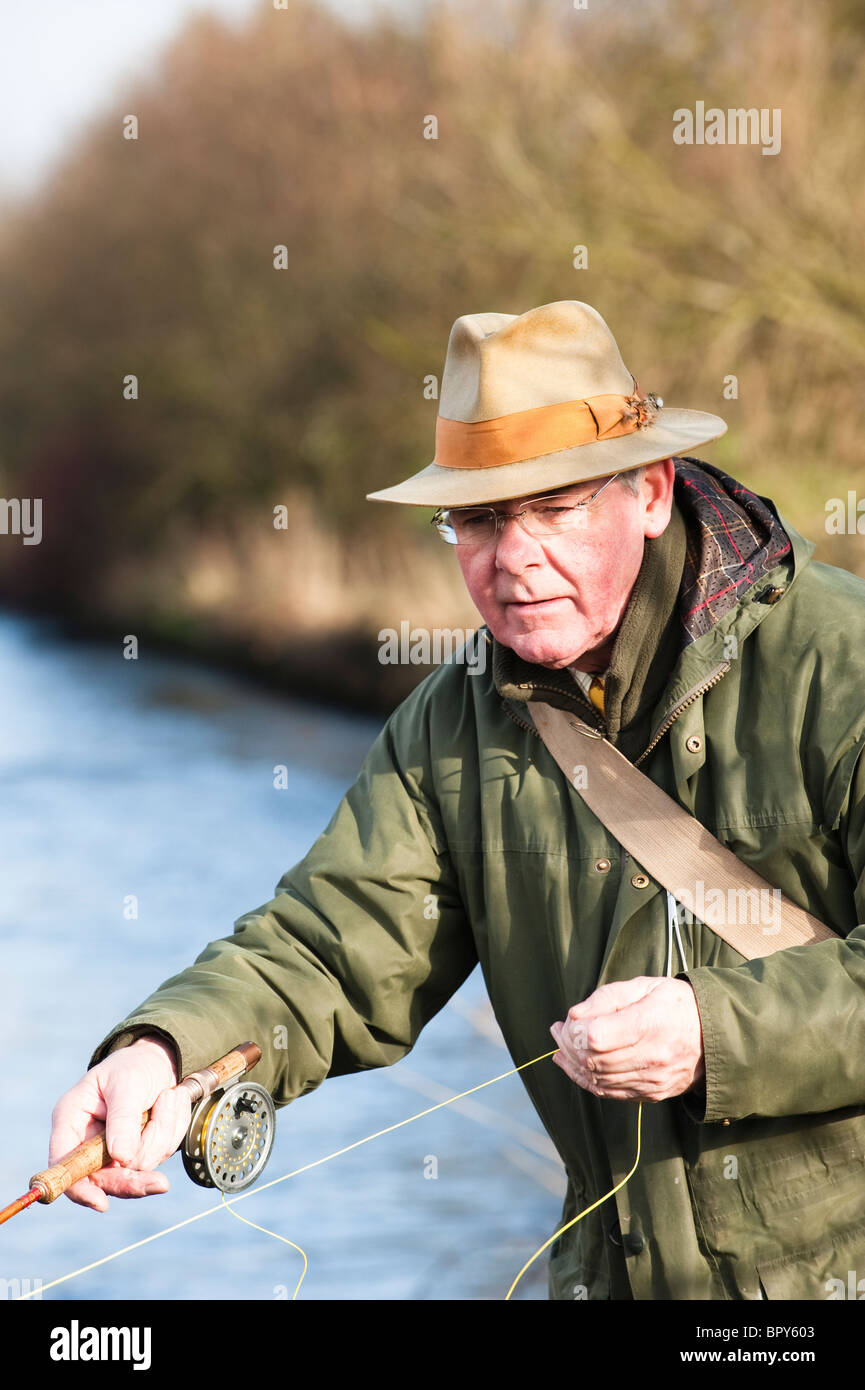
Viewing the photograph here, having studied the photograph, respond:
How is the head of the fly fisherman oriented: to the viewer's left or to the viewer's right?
to the viewer's left

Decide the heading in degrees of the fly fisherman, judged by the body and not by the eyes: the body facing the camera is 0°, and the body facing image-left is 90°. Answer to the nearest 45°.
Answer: approximately 45°
